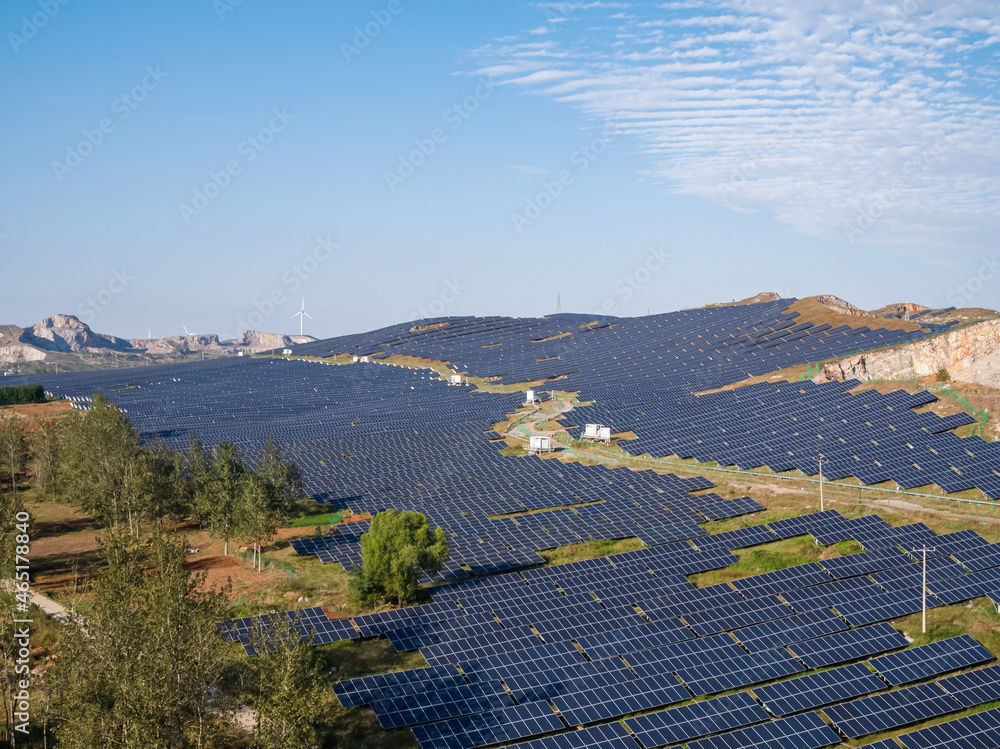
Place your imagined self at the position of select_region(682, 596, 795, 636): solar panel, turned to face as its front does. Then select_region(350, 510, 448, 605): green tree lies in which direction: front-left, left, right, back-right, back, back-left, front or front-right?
back-right

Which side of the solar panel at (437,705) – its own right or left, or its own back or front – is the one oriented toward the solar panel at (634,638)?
left

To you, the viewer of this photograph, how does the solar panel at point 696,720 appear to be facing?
facing the viewer and to the right of the viewer

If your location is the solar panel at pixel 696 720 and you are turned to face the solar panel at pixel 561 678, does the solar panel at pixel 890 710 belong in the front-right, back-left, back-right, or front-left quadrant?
back-right

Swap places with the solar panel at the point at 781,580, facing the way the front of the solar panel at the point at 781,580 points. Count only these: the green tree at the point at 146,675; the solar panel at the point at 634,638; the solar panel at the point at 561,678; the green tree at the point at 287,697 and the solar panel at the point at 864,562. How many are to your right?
4

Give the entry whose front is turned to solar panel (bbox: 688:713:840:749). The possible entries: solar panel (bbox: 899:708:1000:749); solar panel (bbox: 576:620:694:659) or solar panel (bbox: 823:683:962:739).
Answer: solar panel (bbox: 576:620:694:659)

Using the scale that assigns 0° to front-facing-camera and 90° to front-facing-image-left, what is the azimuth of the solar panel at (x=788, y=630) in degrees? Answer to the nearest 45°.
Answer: approximately 315°

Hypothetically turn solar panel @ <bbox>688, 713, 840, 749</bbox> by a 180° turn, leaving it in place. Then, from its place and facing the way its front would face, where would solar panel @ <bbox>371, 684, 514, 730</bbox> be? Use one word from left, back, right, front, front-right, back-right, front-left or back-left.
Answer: front-left

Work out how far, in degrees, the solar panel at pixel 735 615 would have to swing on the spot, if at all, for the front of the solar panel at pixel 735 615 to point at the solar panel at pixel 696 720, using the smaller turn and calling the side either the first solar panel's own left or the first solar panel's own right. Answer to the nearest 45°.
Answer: approximately 45° to the first solar panel's own right

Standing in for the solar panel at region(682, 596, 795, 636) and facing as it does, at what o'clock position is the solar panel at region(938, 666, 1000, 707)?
the solar panel at region(938, 666, 1000, 707) is roughly at 11 o'clock from the solar panel at region(682, 596, 795, 636).

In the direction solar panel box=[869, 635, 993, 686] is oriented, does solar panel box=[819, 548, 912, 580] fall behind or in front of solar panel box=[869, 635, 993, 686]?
behind

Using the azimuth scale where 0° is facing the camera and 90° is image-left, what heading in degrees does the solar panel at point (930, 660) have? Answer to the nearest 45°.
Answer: approximately 315°

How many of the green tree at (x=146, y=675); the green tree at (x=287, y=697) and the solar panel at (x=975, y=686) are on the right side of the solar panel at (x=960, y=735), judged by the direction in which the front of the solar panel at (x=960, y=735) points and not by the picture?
2

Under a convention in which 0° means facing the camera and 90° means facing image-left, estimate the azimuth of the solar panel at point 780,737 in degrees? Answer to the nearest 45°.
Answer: approximately 315°
